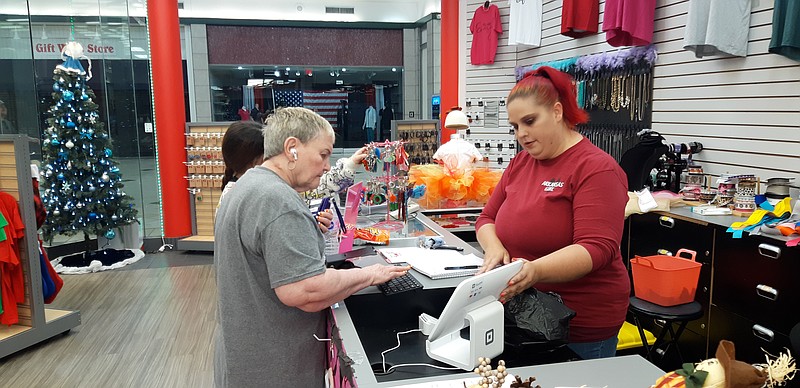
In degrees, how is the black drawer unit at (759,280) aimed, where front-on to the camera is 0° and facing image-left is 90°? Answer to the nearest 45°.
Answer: approximately 45°

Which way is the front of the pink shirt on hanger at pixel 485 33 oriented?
toward the camera

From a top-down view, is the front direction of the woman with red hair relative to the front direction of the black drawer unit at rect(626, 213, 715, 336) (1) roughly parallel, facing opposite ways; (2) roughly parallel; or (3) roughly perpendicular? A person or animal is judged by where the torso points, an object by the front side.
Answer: roughly parallel

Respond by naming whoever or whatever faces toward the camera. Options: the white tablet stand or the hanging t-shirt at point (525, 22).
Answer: the hanging t-shirt

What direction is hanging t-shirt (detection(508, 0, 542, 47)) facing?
toward the camera

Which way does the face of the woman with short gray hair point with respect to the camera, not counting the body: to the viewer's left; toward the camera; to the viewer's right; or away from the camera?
to the viewer's right

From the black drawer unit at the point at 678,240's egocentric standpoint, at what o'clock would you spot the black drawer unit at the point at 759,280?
the black drawer unit at the point at 759,280 is roughly at 9 o'clock from the black drawer unit at the point at 678,240.

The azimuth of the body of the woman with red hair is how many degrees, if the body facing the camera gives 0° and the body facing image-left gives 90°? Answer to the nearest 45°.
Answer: approximately 45°

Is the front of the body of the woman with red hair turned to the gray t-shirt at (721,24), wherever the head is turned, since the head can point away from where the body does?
no

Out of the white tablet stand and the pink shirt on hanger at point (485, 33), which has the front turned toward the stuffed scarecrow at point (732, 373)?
the pink shirt on hanger

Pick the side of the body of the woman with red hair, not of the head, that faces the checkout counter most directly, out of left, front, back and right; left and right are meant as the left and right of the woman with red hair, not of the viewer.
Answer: front

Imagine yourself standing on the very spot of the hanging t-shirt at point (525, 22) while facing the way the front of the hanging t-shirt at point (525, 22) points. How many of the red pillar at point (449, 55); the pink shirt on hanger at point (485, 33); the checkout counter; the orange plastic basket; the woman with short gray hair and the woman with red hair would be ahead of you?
4

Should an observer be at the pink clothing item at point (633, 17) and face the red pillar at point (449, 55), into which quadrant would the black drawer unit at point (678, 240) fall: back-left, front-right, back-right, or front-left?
back-left

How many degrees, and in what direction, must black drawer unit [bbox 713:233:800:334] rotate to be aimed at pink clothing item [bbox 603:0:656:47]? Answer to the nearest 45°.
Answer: approximately 90° to its right

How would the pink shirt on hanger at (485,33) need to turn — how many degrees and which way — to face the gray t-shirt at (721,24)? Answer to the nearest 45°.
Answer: approximately 45° to its left

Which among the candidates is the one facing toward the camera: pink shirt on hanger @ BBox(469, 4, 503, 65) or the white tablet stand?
the pink shirt on hanger

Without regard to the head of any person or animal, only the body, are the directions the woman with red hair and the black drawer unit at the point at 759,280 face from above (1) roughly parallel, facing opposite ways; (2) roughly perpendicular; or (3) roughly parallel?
roughly parallel

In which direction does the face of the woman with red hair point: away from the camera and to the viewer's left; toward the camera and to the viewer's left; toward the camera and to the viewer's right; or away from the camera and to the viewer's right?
toward the camera and to the viewer's left
